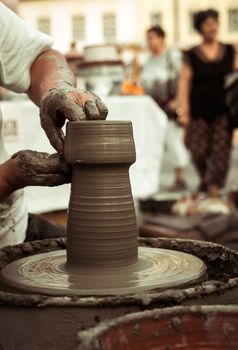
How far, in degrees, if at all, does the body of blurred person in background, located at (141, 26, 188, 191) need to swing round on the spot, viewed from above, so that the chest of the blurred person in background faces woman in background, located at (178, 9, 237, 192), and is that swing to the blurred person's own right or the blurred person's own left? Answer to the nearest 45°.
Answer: approximately 45° to the blurred person's own left

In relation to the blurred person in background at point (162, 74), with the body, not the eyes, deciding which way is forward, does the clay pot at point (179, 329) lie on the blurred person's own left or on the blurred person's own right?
on the blurred person's own left

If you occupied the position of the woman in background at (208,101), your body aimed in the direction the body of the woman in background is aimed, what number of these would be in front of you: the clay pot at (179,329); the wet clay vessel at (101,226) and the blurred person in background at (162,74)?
2

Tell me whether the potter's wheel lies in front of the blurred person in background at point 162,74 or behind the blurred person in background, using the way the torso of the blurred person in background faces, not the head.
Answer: in front

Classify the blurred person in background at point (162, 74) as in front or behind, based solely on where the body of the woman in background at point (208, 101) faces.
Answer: behind

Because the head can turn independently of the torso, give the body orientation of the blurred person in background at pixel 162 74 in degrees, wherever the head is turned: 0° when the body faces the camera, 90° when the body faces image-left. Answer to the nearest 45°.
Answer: approximately 45°

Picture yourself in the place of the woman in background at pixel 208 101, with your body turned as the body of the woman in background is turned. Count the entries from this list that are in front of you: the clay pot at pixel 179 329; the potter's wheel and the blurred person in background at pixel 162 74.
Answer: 2

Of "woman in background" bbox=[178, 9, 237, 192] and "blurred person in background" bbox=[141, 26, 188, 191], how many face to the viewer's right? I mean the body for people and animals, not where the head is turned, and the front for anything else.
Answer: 0
